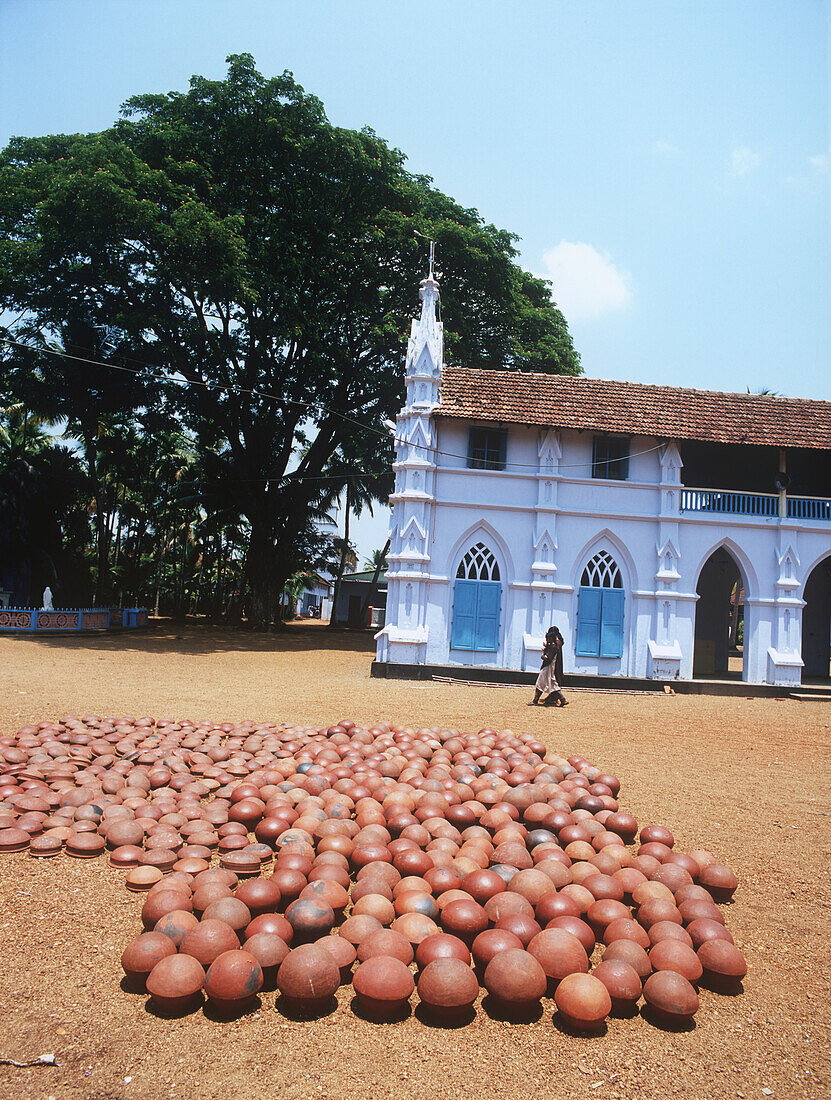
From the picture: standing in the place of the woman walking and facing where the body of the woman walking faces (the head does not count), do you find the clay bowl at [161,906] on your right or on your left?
on your left

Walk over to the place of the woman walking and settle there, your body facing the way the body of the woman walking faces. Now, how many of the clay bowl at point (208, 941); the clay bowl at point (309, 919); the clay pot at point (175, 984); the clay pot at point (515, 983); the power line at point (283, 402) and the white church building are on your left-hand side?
4

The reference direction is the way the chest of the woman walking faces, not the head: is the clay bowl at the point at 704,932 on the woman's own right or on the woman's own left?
on the woman's own left

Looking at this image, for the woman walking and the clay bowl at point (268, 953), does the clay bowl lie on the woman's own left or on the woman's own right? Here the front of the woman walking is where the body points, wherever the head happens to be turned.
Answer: on the woman's own left

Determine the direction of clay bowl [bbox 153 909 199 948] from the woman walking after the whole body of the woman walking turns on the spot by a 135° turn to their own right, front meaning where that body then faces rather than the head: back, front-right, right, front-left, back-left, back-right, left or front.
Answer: back-right

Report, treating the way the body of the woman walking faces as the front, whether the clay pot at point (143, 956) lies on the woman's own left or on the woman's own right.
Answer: on the woman's own left

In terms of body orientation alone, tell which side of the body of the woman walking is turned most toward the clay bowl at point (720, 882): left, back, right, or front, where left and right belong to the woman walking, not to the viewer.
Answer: left

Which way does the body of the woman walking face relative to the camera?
to the viewer's left

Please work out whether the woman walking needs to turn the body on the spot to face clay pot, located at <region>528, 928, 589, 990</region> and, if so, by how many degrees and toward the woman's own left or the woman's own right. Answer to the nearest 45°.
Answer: approximately 90° to the woman's own left

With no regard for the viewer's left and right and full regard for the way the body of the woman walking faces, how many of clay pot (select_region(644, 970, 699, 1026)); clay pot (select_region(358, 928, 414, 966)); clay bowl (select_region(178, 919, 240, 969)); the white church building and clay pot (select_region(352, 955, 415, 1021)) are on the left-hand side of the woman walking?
4

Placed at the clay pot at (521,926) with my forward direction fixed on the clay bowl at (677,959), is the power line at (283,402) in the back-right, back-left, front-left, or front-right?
back-left

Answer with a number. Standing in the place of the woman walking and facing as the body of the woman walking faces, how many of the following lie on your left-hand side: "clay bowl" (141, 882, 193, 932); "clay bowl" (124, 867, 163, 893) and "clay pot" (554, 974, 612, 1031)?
3

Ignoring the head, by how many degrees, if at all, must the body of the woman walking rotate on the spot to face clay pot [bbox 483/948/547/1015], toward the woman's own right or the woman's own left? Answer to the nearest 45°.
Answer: approximately 90° to the woman's own left

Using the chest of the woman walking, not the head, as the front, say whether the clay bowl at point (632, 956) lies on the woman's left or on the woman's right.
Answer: on the woman's left

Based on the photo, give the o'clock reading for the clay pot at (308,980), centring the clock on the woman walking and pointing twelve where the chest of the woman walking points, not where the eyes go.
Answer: The clay pot is roughly at 9 o'clock from the woman walking.

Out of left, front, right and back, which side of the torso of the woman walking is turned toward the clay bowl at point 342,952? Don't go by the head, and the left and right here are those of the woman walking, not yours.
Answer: left

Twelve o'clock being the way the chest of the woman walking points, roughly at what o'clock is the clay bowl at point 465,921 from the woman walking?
The clay bowl is roughly at 9 o'clock from the woman walking.

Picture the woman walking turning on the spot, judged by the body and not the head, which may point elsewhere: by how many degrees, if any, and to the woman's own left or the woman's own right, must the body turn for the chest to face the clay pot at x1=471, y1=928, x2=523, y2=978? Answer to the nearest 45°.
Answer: approximately 90° to the woman's own left
